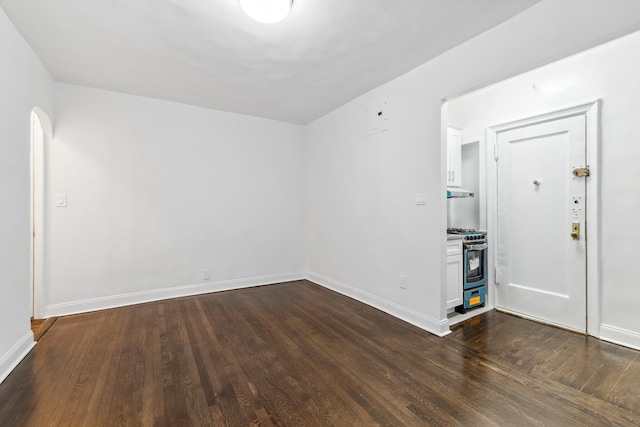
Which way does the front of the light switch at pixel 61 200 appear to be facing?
toward the camera

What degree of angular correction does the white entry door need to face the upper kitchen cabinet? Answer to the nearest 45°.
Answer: approximately 45° to its right

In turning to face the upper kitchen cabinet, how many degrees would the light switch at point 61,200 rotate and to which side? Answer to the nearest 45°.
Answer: approximately 45° to its left

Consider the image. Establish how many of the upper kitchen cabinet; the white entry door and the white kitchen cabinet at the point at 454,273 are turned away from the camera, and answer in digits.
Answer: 0

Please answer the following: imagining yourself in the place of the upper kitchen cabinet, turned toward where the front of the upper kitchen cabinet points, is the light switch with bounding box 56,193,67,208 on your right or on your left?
on your right

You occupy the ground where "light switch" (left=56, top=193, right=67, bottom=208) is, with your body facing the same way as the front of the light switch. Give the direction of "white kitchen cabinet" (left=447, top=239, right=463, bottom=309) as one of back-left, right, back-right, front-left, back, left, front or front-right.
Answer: front-left

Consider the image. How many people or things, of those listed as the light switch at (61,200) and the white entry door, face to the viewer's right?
0

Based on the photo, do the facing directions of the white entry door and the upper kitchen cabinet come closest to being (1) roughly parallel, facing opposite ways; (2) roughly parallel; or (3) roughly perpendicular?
roughly perpendicular
